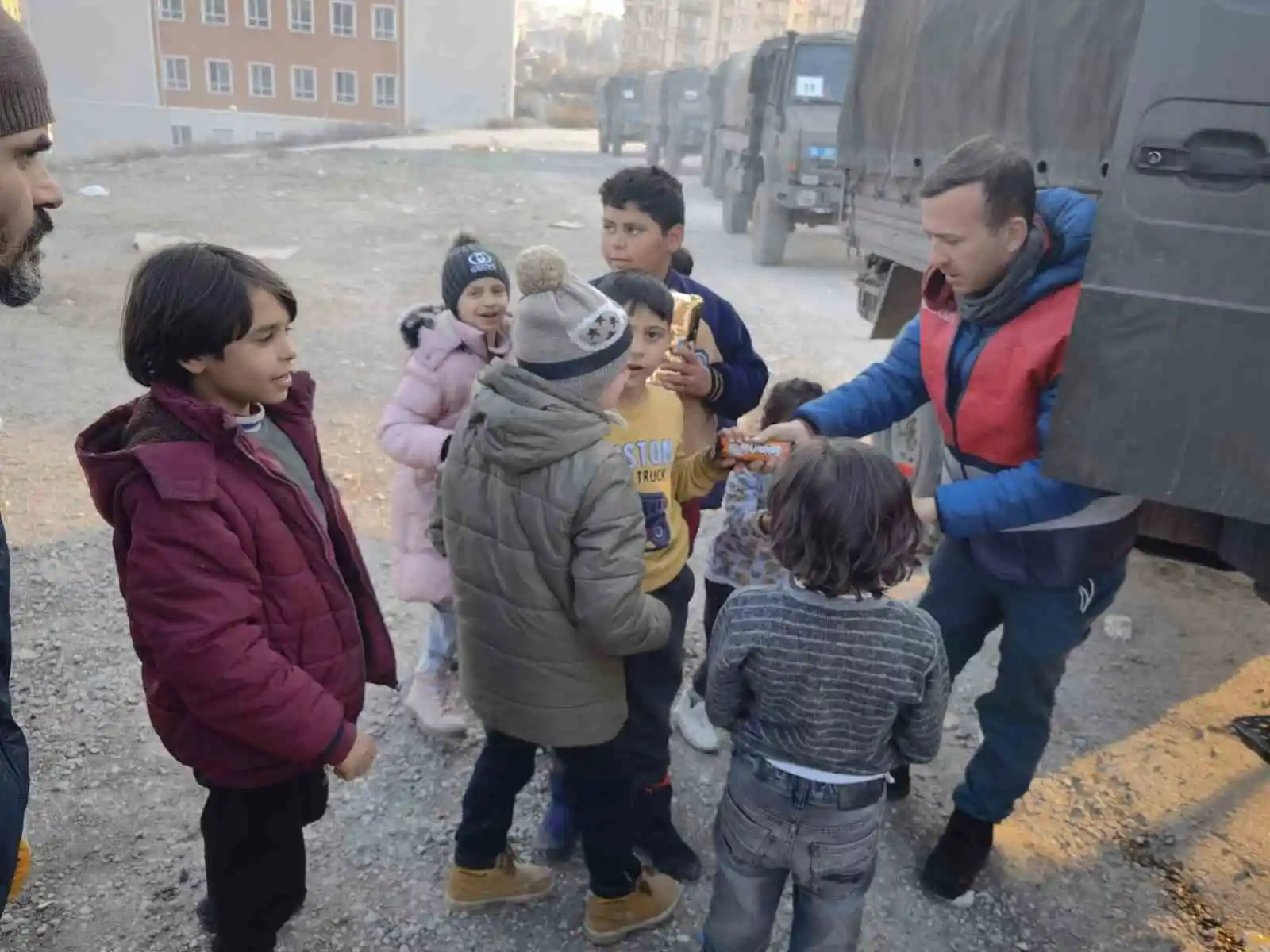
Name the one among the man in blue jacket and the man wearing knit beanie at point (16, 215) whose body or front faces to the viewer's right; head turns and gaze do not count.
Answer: the man wearing knit beanie

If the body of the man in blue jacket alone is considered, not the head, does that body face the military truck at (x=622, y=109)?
no

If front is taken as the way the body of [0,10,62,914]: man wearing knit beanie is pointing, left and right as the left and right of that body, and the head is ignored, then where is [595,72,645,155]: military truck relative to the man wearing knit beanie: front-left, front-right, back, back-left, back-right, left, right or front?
front-left

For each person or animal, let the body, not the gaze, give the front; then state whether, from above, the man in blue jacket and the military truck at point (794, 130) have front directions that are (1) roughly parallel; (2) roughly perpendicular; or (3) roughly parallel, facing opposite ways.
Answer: roughly perpendicular

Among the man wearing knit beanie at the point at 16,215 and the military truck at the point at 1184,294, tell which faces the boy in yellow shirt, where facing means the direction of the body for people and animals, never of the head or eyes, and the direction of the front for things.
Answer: the man wearing knit beanie

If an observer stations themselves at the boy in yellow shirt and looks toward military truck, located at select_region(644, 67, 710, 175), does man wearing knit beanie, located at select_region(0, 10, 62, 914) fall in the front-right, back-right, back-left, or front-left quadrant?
back-left

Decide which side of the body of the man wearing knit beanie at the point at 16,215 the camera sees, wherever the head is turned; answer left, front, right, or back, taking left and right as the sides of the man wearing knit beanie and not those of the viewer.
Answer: right

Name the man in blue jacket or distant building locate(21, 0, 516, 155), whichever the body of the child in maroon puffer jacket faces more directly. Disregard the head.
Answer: the man in blue jacket

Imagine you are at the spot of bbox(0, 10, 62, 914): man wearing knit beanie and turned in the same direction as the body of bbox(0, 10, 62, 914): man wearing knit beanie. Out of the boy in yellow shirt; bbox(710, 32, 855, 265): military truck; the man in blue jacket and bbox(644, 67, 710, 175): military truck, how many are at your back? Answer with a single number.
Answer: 0

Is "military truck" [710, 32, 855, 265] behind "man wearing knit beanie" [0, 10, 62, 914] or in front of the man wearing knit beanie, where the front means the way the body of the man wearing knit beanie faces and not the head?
in front

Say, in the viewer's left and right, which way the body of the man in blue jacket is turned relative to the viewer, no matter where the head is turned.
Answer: facing the viewer and to the left of the viewer

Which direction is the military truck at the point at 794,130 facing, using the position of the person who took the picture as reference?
facing the viewer and to the right of the viewer

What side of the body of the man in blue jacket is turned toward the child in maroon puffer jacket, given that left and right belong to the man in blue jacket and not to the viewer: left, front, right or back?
front

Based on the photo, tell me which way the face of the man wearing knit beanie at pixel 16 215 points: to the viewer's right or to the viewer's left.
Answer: to the viewer's right

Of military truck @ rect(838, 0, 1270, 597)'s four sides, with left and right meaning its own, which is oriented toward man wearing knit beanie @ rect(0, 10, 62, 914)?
right

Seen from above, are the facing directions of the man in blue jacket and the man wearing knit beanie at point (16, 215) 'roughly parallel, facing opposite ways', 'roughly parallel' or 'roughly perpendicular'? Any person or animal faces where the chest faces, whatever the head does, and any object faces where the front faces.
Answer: roughly parallel, facing opposite ways

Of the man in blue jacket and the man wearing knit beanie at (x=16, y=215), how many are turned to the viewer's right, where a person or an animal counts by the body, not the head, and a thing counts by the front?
1

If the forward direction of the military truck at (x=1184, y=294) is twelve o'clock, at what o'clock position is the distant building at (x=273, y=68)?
The distant building is roughly at 6 o'clock from the military truck.

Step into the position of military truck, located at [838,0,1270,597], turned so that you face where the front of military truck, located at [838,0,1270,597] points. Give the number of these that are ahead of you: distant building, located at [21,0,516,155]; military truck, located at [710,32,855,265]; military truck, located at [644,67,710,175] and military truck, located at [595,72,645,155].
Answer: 0
